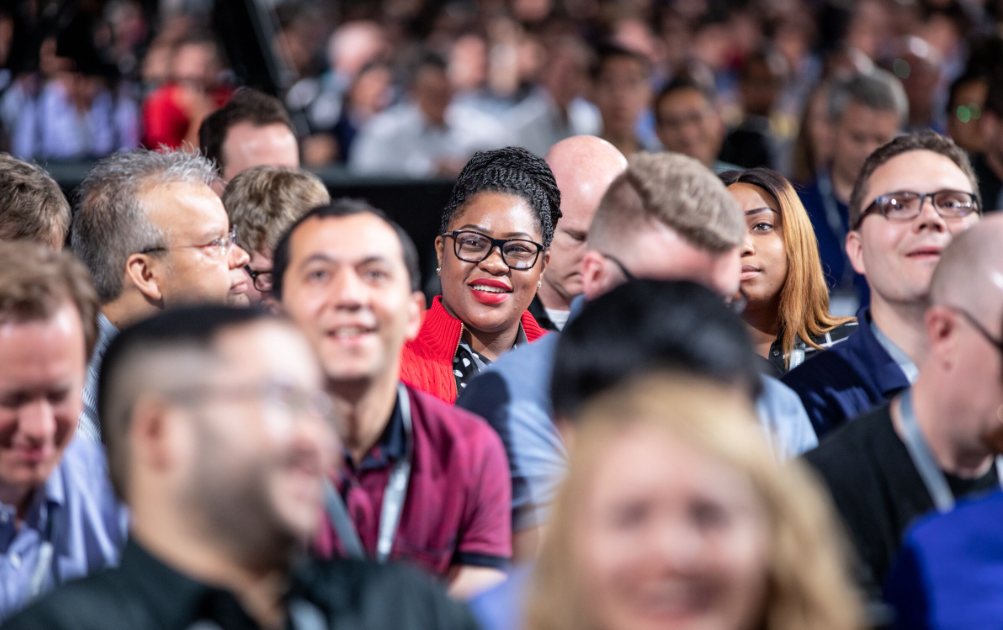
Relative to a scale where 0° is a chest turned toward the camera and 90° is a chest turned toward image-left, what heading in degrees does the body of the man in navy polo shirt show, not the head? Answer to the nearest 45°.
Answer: approximately 315°

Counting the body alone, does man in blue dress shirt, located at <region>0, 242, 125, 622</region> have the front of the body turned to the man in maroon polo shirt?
no

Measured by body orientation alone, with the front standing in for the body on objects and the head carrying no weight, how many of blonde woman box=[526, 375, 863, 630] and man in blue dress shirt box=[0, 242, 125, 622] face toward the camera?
2

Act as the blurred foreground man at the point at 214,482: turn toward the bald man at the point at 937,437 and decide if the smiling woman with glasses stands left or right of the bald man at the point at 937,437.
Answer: left

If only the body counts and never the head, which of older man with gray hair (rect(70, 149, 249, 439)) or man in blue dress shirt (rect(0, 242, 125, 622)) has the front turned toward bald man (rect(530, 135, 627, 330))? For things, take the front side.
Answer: the older man with gray hair

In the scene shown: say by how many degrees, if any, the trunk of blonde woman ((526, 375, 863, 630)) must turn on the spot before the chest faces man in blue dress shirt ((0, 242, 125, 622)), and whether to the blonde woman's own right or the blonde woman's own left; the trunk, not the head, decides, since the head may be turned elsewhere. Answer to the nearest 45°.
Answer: approximately 135° to the blonde woman's own right

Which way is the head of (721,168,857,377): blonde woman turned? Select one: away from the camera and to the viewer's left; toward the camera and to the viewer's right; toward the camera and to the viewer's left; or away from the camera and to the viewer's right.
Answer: toward the camera and to the viewer's left

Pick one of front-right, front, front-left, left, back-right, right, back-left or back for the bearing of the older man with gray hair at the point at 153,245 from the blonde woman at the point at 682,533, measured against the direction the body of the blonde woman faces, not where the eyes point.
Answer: back-right

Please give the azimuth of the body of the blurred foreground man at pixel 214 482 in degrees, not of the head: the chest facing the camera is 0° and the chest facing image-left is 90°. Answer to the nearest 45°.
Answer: approximately 315°

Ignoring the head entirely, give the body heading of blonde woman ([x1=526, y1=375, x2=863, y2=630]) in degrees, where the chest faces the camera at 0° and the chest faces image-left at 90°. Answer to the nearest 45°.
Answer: approximately 0°

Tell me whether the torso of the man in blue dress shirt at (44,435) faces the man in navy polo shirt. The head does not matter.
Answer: no

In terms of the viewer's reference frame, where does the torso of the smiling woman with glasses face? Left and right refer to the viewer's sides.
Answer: facing the viewer

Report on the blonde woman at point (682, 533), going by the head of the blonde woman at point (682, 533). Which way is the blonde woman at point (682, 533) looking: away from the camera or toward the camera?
toward the camera

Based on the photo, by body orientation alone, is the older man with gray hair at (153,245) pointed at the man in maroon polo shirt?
no

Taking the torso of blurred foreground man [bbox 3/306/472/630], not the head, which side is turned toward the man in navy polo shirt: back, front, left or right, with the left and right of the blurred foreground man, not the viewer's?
left

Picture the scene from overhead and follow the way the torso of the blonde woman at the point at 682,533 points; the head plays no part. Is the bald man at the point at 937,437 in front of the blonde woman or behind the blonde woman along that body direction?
behind

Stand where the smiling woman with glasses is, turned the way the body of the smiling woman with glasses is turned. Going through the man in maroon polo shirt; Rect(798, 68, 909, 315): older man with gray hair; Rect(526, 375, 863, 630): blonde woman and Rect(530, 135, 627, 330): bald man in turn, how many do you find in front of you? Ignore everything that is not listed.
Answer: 2

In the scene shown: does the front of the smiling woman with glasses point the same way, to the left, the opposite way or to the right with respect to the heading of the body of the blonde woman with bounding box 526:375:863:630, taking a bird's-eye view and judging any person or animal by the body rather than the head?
the same way

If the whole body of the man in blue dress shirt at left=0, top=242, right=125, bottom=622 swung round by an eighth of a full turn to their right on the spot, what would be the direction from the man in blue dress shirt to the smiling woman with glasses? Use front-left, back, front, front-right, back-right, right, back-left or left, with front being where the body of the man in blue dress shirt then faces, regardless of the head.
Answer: back
